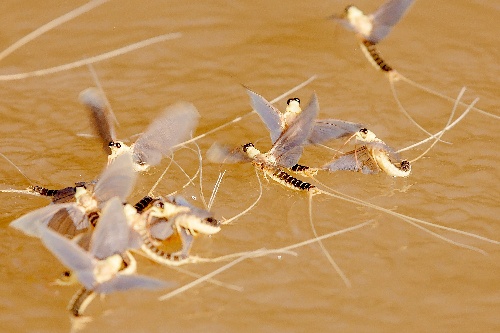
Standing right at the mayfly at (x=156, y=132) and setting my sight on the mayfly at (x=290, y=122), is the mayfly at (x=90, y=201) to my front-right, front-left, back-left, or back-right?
back-right

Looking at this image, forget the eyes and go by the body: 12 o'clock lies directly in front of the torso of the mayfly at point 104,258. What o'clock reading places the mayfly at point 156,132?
the mayfly at point 156,132 is roughly at 11 o'clock from the mayfly at point 104,258.

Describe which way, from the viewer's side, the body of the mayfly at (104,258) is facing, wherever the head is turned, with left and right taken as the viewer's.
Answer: facing away from the viewer and to the right of the viewer

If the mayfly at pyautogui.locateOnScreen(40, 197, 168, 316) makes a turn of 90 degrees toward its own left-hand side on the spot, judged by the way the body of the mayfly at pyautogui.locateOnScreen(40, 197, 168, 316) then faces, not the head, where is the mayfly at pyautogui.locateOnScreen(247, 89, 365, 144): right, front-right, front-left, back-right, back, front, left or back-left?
right

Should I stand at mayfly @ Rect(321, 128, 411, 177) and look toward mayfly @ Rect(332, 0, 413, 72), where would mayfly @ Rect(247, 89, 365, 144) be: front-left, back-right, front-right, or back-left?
front-left

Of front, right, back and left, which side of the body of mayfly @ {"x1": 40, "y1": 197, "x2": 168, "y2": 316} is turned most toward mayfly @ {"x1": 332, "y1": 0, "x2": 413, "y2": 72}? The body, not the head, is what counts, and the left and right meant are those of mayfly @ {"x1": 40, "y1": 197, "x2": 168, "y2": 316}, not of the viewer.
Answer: front

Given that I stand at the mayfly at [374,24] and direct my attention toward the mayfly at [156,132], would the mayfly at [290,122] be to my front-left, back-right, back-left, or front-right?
front-left

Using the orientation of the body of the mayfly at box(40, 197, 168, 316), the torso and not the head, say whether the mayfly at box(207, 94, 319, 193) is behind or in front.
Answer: in front

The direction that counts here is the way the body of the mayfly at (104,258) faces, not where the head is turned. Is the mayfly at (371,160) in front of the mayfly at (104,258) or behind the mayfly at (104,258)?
in front
